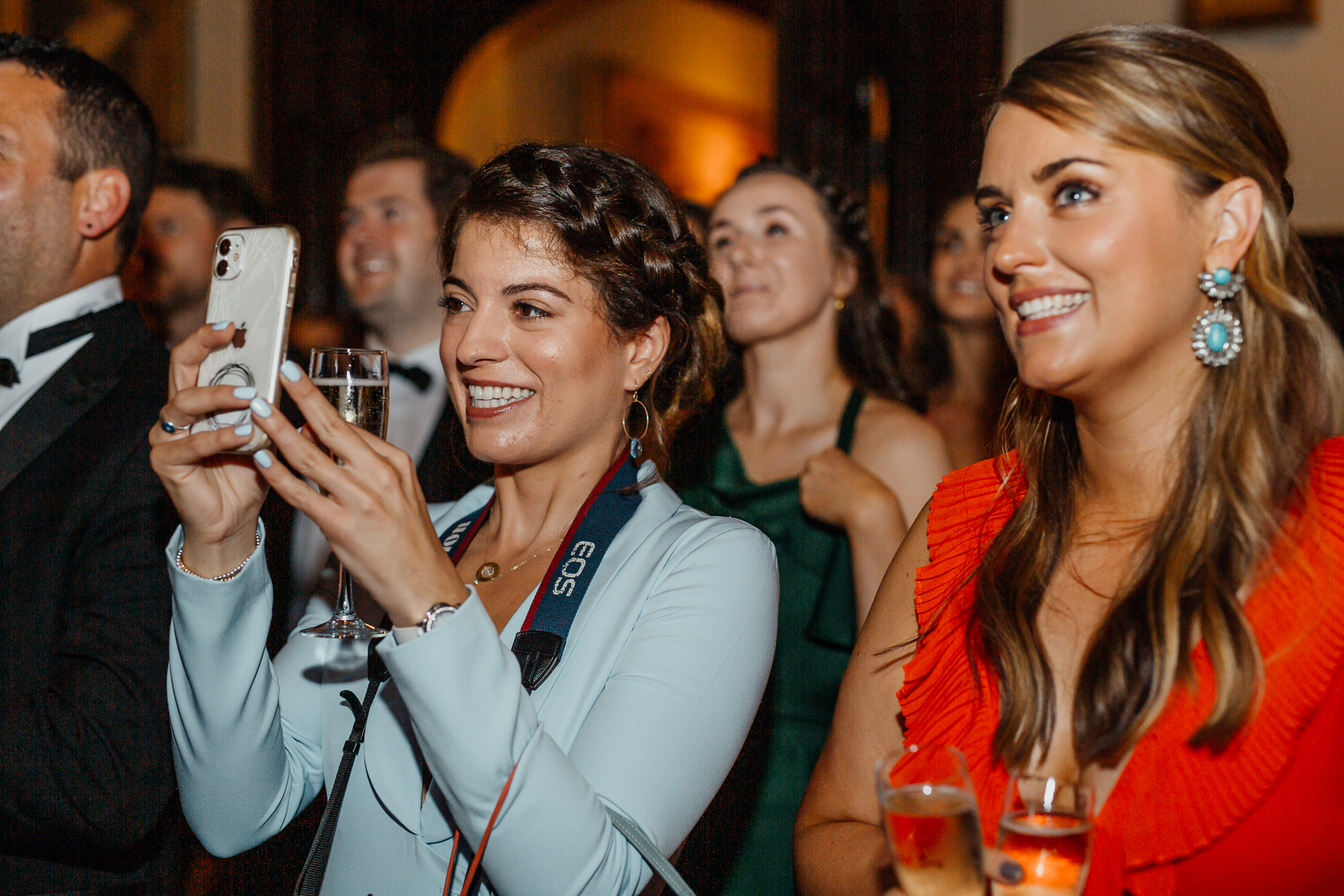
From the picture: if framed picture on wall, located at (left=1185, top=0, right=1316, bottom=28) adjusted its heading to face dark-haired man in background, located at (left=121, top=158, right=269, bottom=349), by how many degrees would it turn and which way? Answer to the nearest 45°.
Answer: approximately 45° to its right

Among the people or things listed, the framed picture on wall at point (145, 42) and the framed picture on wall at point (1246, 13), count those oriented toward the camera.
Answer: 2

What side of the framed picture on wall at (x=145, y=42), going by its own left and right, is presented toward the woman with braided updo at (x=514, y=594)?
front

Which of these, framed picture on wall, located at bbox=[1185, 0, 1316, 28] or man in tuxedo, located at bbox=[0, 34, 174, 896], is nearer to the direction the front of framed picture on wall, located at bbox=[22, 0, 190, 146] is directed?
the man in tuxedo

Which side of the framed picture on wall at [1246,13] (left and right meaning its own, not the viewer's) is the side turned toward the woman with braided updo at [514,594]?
front

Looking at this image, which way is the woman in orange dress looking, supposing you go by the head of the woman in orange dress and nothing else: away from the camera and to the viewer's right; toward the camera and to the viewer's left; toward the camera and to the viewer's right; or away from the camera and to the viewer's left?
toward the camera and to the viewer's left

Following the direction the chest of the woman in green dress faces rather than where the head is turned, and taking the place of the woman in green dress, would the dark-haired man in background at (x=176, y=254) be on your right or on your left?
on your right

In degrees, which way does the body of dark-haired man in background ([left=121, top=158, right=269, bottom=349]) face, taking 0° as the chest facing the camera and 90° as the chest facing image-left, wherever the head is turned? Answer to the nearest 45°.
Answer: approximately 45°

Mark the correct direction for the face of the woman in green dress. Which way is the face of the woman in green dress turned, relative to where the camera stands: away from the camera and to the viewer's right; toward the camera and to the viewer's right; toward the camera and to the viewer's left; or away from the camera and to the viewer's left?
toward the camera and to the viewer's left

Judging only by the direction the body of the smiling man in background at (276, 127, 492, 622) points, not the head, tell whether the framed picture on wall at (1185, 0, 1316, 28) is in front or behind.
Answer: behind

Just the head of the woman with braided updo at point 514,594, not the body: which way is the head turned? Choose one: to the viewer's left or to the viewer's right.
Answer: to the viewer's left

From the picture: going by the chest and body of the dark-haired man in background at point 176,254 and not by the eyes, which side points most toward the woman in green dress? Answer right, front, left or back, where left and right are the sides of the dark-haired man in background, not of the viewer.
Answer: left

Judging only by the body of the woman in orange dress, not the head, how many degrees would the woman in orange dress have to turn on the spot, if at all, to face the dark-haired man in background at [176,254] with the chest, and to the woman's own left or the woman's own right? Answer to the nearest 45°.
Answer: approximately 90° to the woman's own right
